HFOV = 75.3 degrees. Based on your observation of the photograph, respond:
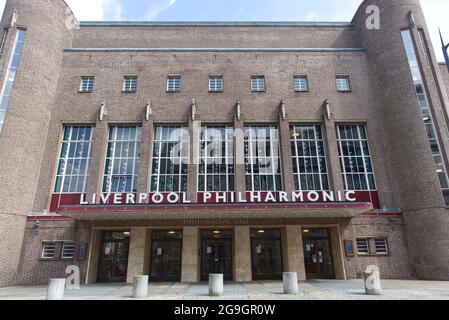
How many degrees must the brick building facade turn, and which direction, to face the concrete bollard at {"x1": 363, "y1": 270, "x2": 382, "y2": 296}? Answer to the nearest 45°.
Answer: approximately 45° to its left

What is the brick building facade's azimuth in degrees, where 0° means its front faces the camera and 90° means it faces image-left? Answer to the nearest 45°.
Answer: approximately 0°
